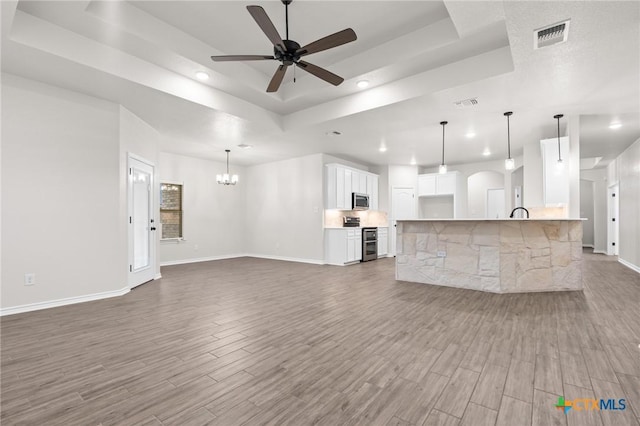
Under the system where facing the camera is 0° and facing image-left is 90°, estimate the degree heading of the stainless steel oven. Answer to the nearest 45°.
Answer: approximately 315°

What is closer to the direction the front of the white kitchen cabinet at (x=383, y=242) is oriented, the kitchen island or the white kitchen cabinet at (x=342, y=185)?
the kitchen island

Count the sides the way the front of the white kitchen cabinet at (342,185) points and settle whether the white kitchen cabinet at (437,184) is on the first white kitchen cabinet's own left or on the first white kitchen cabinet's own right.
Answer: on the first white kitchen cabinet's own left

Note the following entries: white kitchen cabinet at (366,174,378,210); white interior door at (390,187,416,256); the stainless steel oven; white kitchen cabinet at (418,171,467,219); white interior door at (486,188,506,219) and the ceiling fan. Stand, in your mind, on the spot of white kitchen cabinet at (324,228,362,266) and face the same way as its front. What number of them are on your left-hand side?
5

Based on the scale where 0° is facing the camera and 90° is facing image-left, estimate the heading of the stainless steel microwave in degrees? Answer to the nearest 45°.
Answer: approximately 315°
